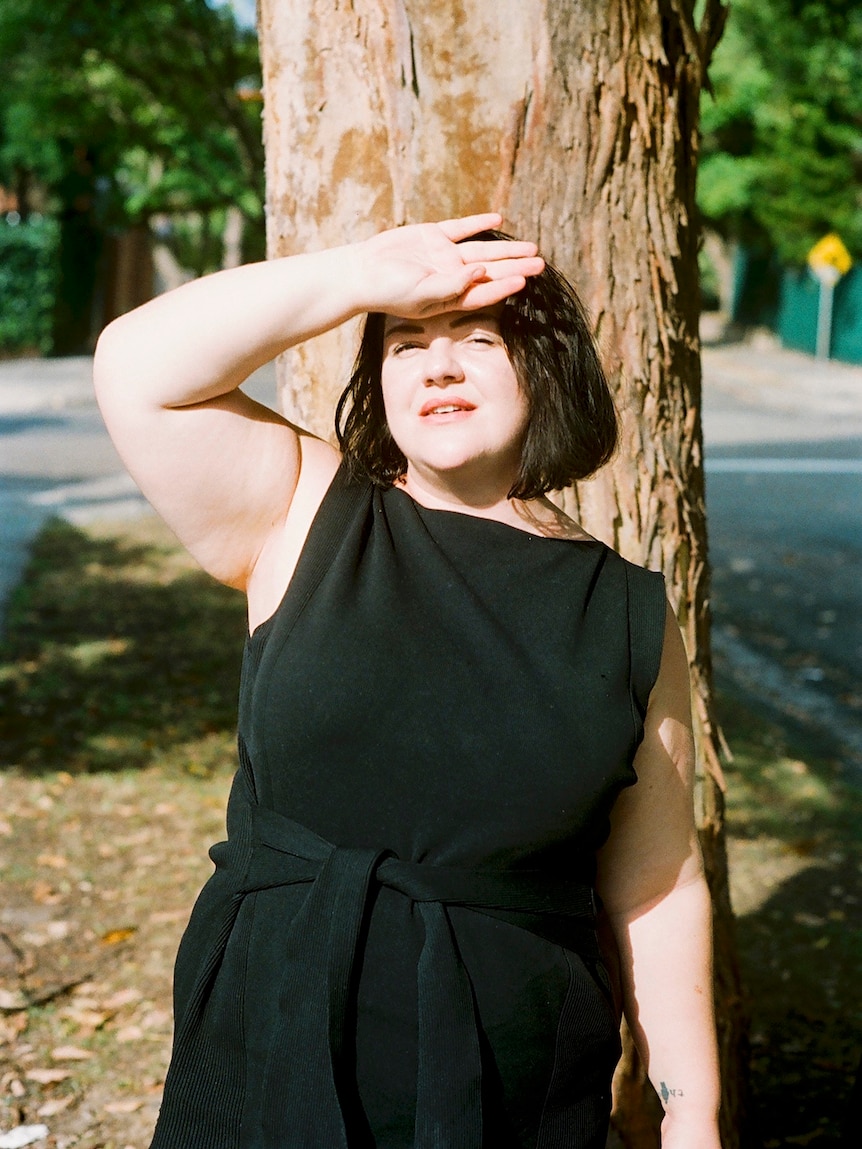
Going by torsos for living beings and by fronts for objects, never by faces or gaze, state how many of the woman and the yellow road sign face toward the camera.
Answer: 2

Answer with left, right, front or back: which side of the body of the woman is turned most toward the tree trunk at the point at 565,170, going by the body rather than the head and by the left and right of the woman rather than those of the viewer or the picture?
back

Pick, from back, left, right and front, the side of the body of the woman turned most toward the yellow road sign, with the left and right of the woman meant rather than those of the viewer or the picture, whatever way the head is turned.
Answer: back

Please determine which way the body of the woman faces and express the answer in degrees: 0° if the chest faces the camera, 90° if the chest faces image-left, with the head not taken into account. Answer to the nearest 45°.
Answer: approximately 0°

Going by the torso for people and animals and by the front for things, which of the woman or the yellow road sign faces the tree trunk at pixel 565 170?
the yellow road sign

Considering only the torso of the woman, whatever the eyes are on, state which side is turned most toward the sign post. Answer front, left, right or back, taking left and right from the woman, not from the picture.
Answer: back

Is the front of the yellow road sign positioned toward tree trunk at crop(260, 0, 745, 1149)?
yes

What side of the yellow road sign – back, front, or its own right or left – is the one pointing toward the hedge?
right

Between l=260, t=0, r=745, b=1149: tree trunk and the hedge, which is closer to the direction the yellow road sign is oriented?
the tree trunk
